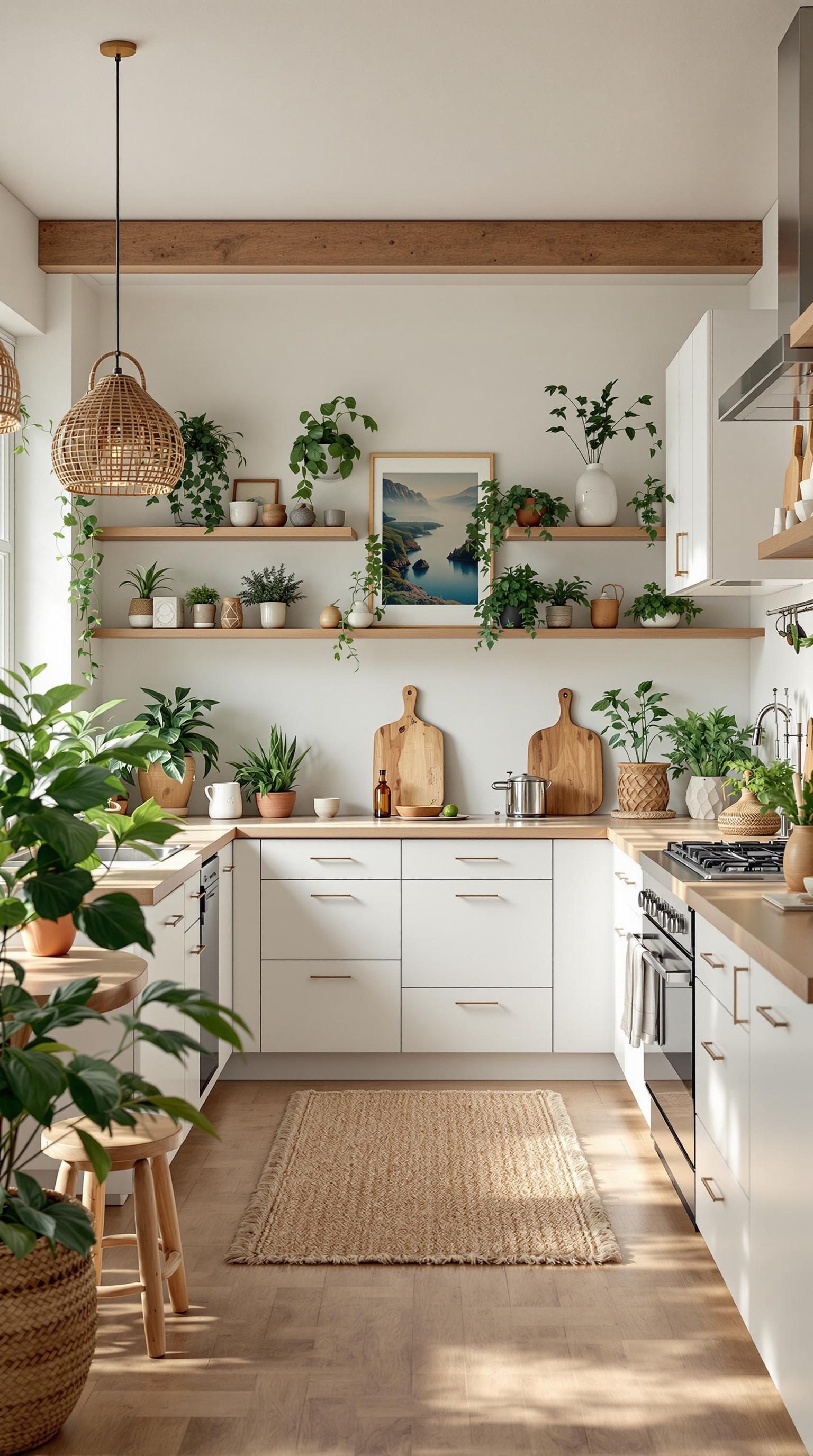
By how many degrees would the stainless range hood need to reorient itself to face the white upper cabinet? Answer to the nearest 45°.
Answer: approximately 90° to its right

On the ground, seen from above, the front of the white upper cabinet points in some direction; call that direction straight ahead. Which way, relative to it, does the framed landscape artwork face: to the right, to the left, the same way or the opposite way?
to the left

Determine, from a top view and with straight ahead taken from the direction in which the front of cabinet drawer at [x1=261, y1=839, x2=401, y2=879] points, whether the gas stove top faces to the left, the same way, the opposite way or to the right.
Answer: to the right

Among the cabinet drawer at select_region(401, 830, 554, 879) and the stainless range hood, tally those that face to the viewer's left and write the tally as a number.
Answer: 1

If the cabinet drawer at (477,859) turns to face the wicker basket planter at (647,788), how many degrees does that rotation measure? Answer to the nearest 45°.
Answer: approximately 135° to its left

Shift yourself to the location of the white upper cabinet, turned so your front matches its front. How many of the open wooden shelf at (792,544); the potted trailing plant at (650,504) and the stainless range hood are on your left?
2

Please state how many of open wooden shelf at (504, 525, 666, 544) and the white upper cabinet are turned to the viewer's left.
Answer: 1

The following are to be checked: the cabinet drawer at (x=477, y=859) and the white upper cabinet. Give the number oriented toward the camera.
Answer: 1
